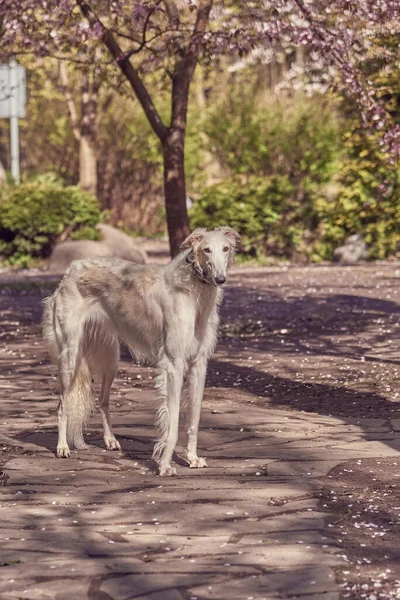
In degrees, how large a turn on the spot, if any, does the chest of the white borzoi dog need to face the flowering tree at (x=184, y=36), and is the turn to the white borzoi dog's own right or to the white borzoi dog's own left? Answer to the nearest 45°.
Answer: approximately 135° to the white borzoi dog's own left

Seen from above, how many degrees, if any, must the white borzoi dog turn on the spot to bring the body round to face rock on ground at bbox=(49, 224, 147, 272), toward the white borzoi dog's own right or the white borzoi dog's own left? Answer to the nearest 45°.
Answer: approximately 135° to the white borzoi dog's own left

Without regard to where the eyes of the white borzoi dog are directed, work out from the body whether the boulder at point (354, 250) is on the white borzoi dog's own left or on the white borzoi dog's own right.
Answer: on the white borzoi dog's own left

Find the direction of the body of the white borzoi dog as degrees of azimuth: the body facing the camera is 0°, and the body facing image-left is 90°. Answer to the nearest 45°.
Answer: approximately 315°

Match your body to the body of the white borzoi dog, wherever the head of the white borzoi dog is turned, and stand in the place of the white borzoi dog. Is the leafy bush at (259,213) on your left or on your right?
on your left

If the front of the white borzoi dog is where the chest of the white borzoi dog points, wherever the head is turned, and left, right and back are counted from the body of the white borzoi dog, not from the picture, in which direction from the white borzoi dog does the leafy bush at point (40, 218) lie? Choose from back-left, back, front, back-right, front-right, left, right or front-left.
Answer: back-left

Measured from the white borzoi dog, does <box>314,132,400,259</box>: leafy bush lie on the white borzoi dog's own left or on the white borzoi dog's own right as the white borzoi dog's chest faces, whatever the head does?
on the white borzoi dog's own left

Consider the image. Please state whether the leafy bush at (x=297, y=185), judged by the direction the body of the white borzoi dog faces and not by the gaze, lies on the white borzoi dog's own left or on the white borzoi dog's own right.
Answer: on the white borzoi dog's own left
